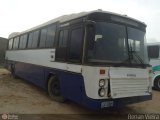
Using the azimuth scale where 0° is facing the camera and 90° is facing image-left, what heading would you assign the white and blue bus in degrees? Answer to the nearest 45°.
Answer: approximately 315°
